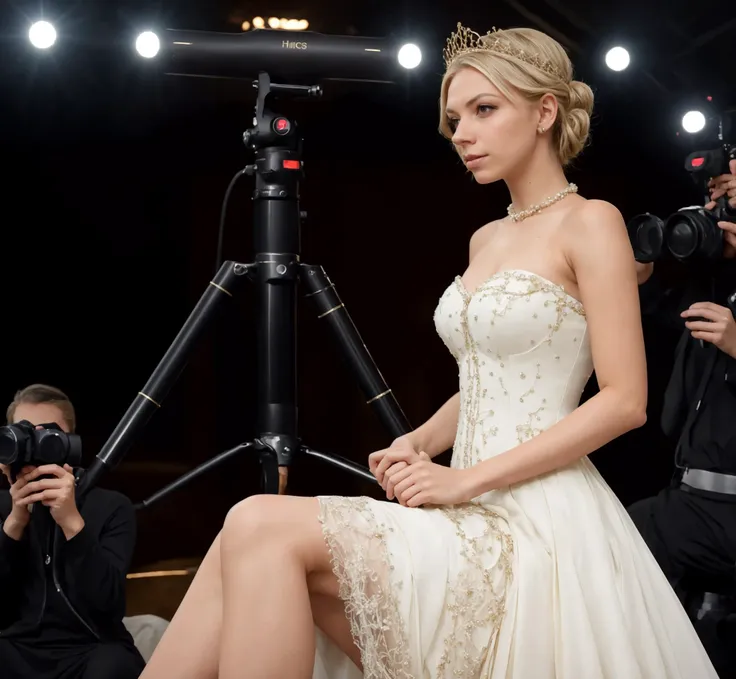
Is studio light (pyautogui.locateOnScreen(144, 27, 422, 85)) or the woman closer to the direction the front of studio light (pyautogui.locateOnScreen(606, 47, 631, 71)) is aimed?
the woman

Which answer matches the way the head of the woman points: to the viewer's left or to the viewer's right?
to the viewer's left

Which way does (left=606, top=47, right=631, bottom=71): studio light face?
toward the camera

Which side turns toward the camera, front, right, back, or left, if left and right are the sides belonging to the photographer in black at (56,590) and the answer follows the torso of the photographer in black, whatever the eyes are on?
front

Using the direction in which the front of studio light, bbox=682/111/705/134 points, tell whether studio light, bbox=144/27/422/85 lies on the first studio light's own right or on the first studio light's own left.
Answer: on the first studio light's own right

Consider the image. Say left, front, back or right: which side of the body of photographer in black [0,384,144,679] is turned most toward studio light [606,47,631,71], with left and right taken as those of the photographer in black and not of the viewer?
left

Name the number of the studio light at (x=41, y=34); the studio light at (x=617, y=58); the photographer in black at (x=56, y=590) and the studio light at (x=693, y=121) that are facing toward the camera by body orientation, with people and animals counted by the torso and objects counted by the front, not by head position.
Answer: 4

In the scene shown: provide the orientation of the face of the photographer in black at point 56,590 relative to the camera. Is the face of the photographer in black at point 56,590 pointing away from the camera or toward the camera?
toward the camera

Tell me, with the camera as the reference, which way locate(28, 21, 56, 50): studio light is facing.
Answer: facing the viewer

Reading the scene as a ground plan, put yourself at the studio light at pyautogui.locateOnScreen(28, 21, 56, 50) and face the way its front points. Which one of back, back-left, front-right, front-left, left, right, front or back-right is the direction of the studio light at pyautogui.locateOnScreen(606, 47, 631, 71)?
left

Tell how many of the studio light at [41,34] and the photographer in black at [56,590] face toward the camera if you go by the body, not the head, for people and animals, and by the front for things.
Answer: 2

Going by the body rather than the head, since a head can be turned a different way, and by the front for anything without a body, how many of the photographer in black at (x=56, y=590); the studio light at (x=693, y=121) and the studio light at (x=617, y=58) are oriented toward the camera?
3

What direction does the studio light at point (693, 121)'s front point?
toward the camera

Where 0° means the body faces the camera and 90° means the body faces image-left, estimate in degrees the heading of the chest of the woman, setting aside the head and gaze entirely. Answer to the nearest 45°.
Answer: approximately 45°
